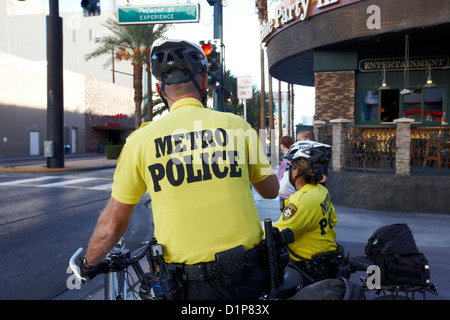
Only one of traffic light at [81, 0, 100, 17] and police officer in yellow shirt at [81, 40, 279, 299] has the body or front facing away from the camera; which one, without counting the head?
the police officer in yellow shirt

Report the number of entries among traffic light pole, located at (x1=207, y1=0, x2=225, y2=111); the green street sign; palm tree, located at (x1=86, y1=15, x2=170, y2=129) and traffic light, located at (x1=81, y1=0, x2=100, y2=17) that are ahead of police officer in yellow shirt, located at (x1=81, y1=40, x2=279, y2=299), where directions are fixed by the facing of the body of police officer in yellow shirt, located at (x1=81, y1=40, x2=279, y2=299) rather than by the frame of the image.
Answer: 4

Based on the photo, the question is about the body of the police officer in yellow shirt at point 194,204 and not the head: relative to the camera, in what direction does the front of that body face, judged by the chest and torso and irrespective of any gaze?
away from the camera

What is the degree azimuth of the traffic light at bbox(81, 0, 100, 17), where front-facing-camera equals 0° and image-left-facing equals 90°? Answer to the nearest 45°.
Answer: approximately 0°

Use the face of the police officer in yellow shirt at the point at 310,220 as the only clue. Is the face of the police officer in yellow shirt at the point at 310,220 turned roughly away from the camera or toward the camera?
away from the camera

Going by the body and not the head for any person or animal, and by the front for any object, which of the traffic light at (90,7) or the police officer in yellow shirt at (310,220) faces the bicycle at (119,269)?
the traffic light

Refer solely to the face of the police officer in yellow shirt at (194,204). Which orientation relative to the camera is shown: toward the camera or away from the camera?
away from the camera

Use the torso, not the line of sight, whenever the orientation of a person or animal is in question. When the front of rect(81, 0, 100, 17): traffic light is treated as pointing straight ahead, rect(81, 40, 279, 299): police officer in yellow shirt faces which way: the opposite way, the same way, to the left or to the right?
the opposite way

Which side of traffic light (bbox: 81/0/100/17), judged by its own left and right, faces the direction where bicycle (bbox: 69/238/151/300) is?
front

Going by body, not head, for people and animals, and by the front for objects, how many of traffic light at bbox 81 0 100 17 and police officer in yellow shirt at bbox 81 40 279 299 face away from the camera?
1

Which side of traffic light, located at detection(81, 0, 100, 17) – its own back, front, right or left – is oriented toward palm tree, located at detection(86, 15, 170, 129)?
back

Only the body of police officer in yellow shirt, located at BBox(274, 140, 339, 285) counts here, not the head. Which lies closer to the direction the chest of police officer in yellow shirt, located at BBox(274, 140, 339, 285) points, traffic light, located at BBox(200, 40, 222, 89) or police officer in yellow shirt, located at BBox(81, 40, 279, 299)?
the traffic light

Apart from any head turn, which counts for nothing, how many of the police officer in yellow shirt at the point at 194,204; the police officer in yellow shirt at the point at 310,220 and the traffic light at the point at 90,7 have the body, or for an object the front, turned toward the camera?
1

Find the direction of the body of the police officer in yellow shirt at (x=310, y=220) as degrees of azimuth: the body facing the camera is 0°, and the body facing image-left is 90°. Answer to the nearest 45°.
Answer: approximately 135°
